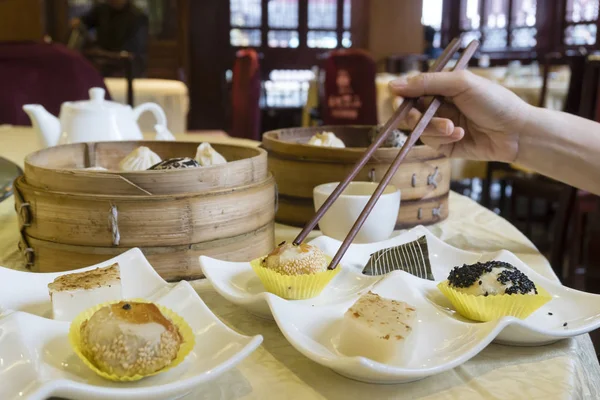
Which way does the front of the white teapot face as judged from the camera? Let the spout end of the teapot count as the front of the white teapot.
facing to the left of the viewer

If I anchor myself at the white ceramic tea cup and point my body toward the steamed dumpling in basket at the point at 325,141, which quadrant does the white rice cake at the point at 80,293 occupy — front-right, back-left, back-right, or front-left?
back-left

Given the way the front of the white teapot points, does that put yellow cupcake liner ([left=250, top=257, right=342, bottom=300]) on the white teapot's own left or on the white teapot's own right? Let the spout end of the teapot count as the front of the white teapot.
on the white teapot's own left

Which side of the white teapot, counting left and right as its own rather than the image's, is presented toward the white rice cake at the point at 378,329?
left

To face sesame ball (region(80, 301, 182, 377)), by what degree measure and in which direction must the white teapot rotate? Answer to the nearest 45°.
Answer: approximately 90° to its left

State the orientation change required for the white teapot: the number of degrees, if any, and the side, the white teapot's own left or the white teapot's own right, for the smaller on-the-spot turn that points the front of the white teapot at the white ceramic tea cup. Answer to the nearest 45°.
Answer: approximately 135° to the white teapot's own left

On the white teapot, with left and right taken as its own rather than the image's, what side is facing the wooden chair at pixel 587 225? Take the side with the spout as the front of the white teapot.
back

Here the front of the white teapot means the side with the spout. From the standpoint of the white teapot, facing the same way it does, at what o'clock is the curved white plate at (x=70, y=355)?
The curved white plate is roughly at 9 o'clock from the white teapot.

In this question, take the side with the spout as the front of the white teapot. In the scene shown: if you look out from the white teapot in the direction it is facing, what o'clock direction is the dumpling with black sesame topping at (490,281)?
The dumpling with black sesame topping is roughly at 8 o'clock from the white teapot.

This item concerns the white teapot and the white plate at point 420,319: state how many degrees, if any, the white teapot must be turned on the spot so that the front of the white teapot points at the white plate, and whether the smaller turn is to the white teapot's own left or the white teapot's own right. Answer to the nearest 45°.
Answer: approximately 90° to the white teapot's own left
